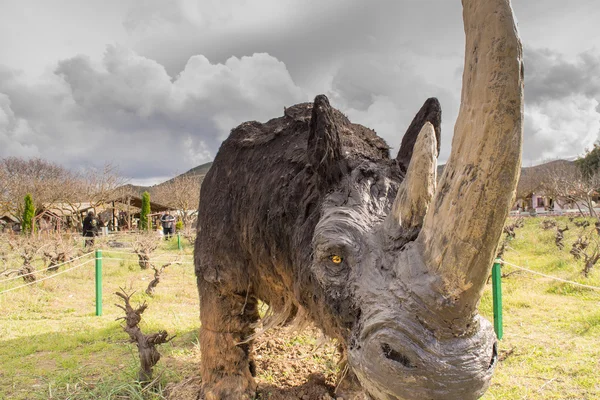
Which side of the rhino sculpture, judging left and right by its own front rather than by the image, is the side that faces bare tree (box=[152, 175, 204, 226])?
back

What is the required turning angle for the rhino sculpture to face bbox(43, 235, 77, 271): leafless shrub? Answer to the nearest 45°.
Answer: approximately 180°

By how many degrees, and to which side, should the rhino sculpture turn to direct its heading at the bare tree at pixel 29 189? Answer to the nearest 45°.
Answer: approximately 180°

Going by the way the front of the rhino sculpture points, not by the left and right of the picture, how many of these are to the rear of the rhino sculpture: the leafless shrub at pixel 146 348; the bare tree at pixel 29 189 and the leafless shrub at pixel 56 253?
3

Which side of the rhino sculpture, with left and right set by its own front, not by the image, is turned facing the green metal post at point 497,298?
left

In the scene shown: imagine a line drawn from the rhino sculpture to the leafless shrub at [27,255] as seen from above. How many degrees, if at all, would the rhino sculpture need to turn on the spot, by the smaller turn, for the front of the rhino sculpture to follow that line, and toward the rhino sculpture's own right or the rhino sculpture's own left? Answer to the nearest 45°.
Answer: approximately 180°

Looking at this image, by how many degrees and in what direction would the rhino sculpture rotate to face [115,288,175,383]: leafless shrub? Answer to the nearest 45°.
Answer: approximately 180°

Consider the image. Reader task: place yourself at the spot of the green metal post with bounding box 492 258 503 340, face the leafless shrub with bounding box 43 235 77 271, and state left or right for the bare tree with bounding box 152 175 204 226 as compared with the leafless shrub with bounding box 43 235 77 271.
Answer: right

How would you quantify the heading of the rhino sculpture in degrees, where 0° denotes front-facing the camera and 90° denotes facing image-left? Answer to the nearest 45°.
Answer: approximately 315°
